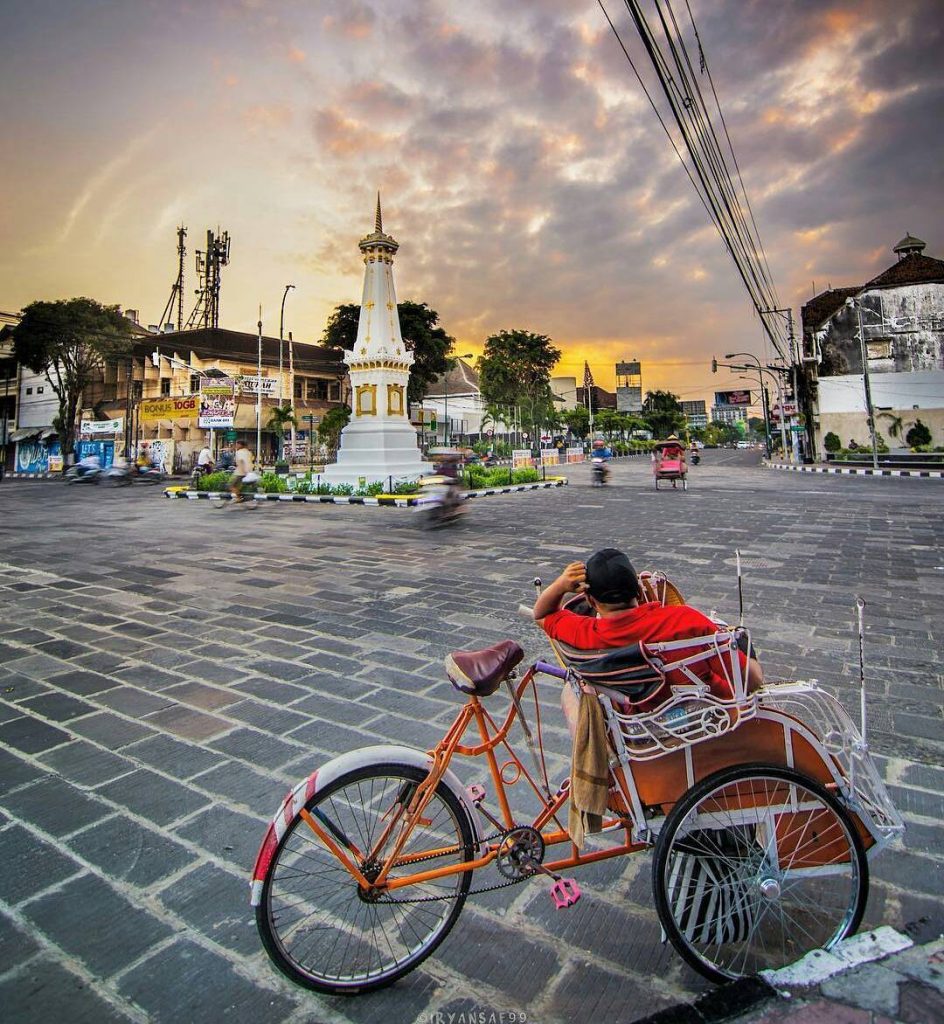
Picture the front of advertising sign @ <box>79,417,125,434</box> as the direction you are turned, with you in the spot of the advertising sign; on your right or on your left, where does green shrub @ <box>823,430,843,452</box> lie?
on your left

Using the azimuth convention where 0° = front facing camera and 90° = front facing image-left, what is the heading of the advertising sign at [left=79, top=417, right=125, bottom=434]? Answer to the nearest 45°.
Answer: approximately 0°

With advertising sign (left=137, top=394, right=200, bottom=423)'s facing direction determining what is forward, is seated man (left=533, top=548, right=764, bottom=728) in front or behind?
in front

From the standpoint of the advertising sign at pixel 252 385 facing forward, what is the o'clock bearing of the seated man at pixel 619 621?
The seated man is roughly at 12 o'clock from the advertising sign.
